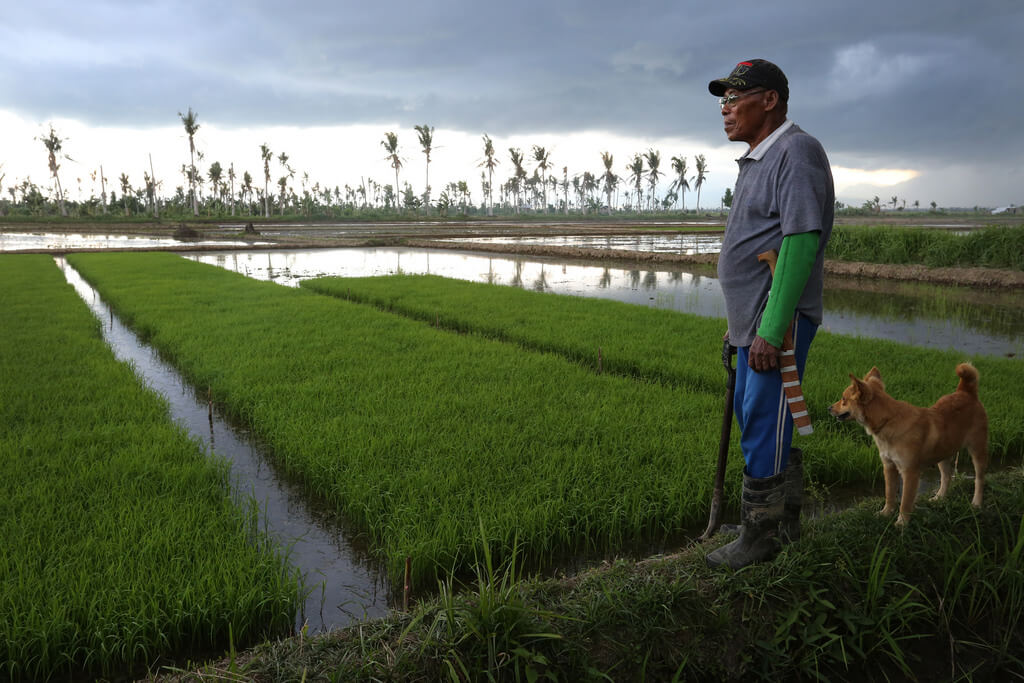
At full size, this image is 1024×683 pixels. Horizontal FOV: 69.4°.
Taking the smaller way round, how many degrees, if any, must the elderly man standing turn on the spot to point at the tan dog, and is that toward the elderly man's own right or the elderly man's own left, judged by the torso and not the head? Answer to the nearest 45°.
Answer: approximately 135° to the elderly man's own right

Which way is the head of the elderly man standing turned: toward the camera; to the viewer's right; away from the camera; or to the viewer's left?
to the viewer's left

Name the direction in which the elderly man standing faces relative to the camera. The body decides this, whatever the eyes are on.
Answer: to the viewer's left
